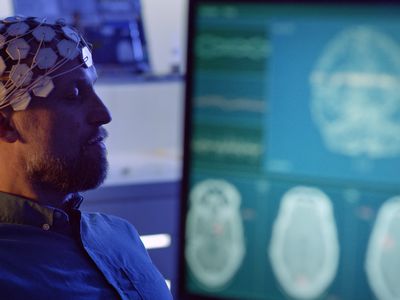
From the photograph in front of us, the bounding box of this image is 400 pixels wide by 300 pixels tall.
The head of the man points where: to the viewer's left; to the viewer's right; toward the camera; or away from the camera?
to the viewer's right

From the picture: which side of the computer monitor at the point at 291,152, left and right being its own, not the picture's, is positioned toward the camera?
front

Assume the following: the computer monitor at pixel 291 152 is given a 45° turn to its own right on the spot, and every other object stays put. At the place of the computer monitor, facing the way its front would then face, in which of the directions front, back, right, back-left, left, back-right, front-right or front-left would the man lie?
right
